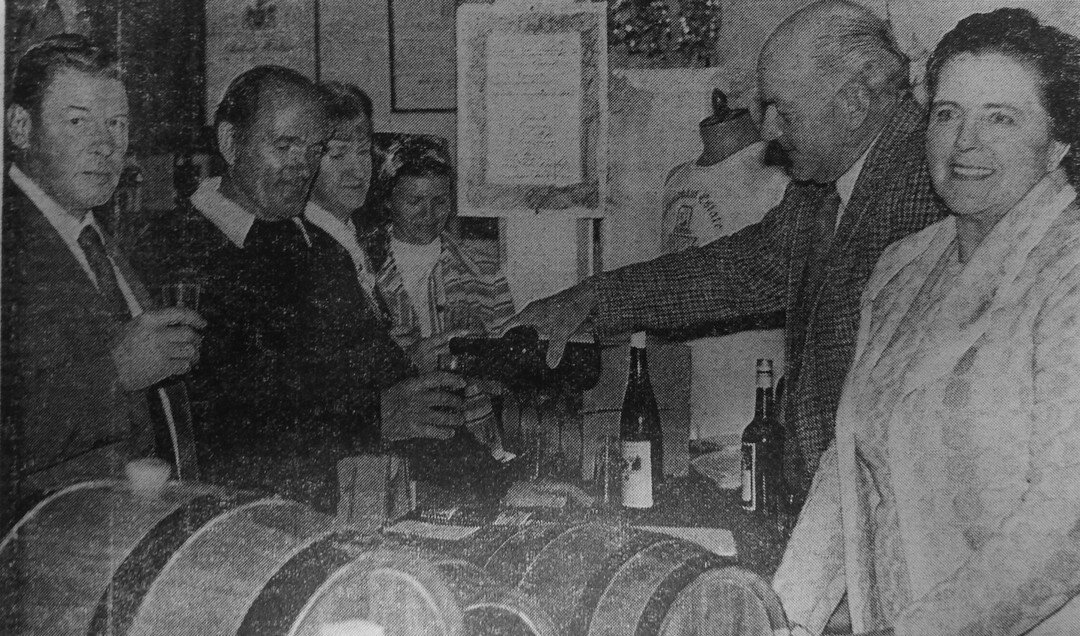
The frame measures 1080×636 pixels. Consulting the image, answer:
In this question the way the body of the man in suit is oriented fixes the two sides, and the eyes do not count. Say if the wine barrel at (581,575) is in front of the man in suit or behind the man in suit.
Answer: in front

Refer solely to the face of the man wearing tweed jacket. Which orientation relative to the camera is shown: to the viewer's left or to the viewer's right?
to the viewer's left

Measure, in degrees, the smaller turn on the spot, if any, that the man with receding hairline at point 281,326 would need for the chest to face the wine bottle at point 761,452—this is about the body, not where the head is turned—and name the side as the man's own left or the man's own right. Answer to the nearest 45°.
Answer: approximately 45° to the man's own left

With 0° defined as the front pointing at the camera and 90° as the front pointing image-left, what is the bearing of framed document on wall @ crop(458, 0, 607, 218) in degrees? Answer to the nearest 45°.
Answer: approximately 0°

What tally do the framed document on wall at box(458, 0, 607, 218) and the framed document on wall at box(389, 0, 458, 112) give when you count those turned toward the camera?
2

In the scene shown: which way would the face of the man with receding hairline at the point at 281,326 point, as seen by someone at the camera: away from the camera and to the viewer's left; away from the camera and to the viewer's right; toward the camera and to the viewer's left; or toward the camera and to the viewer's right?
toward the camera and to the viewer's right

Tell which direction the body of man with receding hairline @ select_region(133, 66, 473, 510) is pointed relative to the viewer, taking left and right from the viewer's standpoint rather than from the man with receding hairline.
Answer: facing the viewer and to the right of the viewer

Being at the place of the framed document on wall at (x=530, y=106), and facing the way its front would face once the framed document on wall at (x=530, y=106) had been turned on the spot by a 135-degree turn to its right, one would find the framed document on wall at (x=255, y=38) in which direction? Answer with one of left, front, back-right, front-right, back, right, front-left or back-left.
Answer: front-left

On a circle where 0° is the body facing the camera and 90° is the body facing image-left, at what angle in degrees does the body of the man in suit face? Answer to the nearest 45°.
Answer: approximately 315°

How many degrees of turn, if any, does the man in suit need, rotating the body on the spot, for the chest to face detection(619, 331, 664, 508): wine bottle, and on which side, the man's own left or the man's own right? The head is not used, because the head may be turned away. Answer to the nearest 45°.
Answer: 0° — they already face it
